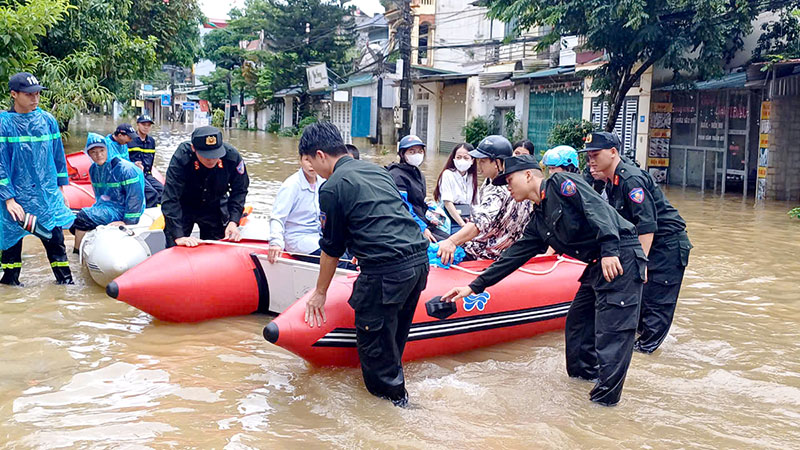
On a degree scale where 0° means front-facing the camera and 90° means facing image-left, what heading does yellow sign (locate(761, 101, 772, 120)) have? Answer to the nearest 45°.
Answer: approximately 0°

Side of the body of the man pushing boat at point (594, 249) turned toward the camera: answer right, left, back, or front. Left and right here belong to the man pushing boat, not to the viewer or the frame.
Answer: left

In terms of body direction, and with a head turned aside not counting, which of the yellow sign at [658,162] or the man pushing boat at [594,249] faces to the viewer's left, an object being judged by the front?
the man pushing boat

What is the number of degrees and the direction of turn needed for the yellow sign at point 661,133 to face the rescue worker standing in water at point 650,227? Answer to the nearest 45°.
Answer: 0° — it already faces them

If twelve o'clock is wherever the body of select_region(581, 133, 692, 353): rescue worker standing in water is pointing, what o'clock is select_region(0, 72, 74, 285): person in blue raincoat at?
The person in blue raincoat is roughly at 12 o'clock from the rescue worker standing in water.

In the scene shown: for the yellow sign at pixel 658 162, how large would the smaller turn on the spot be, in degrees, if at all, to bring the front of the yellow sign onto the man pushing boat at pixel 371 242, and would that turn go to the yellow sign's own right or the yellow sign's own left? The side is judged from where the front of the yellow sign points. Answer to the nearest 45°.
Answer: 0° — it already faces them

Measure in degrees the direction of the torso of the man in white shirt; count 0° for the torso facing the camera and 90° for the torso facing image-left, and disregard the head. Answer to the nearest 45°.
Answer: approximately 315°

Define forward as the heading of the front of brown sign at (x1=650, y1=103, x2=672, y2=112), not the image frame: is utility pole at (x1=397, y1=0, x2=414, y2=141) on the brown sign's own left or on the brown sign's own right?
on the brown sign's own right

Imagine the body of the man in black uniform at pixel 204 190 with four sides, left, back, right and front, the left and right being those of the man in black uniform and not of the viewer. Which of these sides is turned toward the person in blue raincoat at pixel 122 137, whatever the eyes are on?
back
